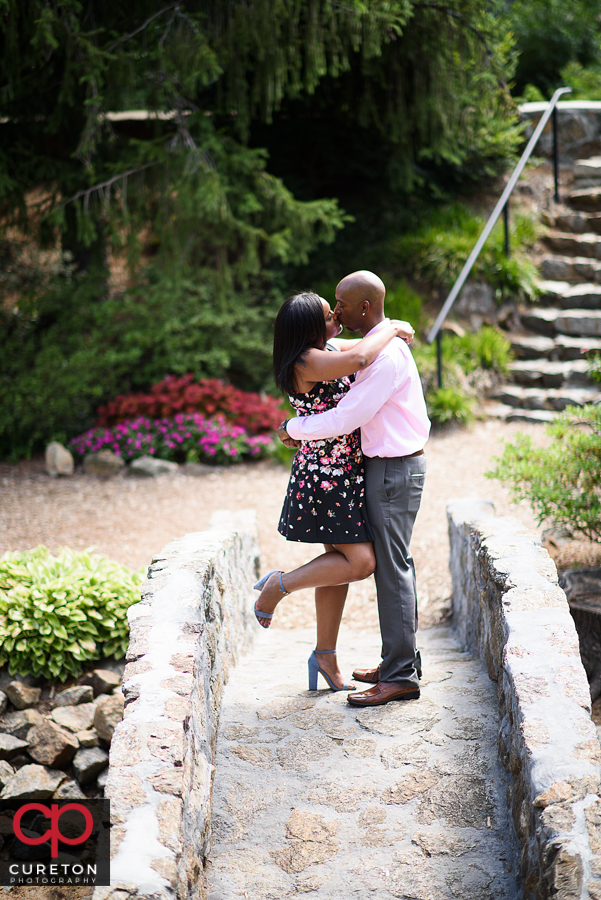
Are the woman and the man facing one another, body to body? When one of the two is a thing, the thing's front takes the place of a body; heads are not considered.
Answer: yes

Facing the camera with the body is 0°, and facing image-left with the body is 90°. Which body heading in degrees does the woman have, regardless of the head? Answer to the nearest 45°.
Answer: approximately 270°

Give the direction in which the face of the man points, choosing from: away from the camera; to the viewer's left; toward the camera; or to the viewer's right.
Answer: to the viewer's left

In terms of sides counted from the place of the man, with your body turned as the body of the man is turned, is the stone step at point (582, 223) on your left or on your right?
on your right

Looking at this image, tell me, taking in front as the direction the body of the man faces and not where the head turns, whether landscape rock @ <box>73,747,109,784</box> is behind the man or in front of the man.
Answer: in front

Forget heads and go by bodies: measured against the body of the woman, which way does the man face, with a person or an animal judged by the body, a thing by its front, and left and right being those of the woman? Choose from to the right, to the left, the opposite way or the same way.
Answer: the opposite way

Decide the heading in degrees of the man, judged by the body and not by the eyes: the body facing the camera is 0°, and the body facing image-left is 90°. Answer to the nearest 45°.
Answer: approximately 90°
